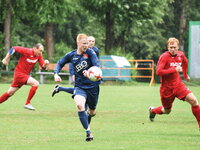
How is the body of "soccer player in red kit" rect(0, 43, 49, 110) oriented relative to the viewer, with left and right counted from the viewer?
facing the viewer and to the right of the viewer

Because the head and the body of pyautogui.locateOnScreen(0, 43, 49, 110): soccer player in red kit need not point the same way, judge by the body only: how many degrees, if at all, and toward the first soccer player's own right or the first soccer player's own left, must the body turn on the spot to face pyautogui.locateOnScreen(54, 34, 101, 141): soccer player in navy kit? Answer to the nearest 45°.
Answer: approximately 45° to the first soccer player's own right

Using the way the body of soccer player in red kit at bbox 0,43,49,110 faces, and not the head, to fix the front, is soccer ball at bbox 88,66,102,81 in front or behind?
in front

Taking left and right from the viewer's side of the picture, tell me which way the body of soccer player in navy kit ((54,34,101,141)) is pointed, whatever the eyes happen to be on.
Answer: facing the viewer

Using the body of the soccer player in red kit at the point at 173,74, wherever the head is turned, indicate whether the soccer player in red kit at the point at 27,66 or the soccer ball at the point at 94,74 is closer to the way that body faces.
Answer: the soccer ball

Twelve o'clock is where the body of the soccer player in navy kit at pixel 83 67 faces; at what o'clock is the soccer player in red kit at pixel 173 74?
The soccer player in red kit is roughly at 8 o'clock from the soccer player in navy kit.
